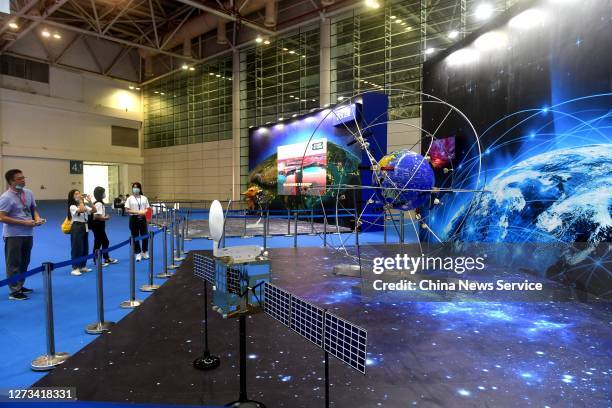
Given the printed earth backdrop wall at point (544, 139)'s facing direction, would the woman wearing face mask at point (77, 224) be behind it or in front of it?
in front

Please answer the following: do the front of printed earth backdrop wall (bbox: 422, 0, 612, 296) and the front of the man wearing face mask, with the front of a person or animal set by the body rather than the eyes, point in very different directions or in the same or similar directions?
very different directions

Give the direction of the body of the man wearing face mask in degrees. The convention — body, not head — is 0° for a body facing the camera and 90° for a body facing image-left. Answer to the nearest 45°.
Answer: approximately 315°

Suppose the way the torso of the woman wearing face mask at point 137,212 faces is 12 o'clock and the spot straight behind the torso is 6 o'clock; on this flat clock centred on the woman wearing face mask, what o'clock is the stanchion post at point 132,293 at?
The stanchion post is roughly at 12 o'clock from the woman wearing face mask.

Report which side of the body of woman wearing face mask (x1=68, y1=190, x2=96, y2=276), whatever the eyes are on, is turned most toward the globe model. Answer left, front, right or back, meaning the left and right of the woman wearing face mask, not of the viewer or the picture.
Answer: front

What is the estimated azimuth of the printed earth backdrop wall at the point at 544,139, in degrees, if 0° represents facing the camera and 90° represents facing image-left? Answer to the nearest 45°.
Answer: approximately 45°

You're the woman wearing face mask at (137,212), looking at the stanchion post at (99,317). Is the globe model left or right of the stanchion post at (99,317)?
left

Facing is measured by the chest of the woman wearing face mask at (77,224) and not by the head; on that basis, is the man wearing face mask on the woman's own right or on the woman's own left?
on the woman's own right

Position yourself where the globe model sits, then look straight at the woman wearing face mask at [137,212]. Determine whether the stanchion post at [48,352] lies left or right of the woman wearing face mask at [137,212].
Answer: left

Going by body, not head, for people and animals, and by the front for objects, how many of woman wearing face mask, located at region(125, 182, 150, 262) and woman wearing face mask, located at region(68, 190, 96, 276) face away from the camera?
0

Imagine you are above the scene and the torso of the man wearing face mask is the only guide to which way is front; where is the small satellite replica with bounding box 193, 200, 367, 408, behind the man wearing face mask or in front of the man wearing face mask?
in front

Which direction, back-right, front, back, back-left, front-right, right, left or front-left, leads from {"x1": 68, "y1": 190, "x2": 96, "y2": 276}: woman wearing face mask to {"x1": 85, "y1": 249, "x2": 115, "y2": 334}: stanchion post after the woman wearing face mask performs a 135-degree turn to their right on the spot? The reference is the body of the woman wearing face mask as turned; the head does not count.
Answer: left

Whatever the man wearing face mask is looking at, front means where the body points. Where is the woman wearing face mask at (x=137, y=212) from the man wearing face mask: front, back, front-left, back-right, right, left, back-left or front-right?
left

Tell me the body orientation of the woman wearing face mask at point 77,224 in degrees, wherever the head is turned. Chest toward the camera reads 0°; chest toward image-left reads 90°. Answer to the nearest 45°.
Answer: approximately 315°
